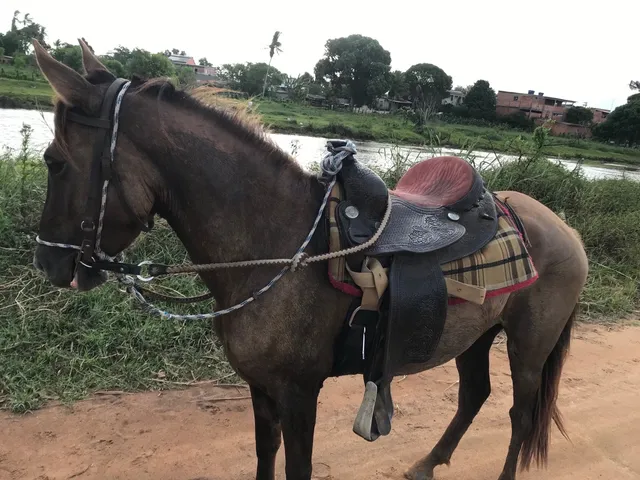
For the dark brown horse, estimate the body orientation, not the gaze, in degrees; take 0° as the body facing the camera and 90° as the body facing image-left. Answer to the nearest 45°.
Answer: approximately 90°

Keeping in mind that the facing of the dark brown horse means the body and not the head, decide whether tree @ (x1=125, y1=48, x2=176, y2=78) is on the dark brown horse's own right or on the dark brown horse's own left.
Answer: on the dark brown horse's own right

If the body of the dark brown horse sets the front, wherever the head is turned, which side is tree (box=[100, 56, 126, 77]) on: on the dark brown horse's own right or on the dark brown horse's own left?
on the dark brown horse's own right

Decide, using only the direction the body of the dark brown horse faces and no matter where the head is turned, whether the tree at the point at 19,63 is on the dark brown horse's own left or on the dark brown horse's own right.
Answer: on the dark brown horse's own right
